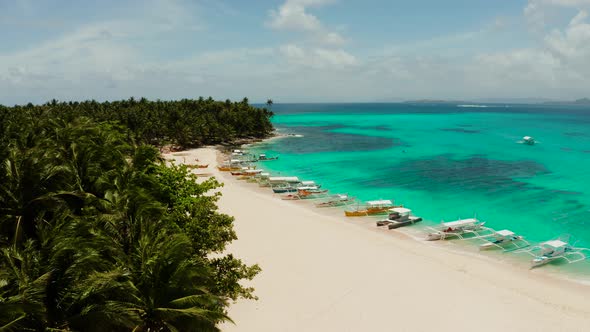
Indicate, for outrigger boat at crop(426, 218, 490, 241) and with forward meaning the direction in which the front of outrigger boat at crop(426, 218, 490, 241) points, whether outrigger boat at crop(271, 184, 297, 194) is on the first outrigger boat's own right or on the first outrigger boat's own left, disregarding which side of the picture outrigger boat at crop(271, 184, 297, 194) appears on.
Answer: on the first outrigger boat's own right

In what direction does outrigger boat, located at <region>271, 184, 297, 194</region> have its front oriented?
to the viewer's left

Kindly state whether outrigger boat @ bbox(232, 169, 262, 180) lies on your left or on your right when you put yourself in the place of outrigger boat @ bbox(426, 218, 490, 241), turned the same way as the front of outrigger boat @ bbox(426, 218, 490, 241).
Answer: on your right

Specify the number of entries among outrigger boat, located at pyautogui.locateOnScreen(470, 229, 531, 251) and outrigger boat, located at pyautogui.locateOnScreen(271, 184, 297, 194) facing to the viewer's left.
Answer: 2

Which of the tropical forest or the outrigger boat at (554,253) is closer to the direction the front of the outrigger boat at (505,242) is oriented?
the tropical forest

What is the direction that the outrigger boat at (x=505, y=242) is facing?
to the viewer's left

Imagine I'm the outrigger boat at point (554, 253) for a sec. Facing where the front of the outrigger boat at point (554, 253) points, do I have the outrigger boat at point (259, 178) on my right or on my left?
on my right

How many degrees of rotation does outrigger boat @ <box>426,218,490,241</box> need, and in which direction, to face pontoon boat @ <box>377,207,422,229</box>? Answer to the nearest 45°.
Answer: approximately 45° to its right
